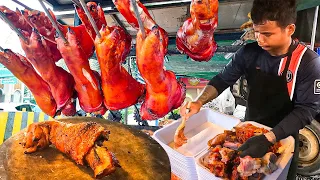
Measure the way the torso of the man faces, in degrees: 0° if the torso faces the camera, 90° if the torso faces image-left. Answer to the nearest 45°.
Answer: approximately 45°

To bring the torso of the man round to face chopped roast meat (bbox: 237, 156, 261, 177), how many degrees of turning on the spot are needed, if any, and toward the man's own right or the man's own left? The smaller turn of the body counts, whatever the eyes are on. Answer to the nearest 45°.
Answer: approximately 45° to the man's own left

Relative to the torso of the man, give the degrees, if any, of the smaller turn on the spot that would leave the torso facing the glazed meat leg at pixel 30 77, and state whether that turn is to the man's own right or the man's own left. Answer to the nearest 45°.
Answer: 0° — they already face it
